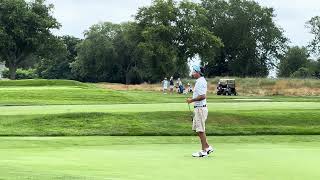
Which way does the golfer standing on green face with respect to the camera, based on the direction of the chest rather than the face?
to the viewer's left
